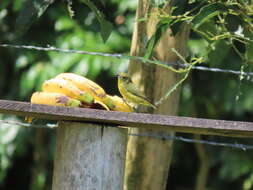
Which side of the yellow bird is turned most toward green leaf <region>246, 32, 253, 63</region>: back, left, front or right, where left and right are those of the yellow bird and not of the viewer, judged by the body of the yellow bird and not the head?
back

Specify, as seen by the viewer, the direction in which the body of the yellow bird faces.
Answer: to the viewer's left

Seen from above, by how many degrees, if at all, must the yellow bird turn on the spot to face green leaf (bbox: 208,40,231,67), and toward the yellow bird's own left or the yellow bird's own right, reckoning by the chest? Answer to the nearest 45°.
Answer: approximately 135° to the yellow bird's own right
